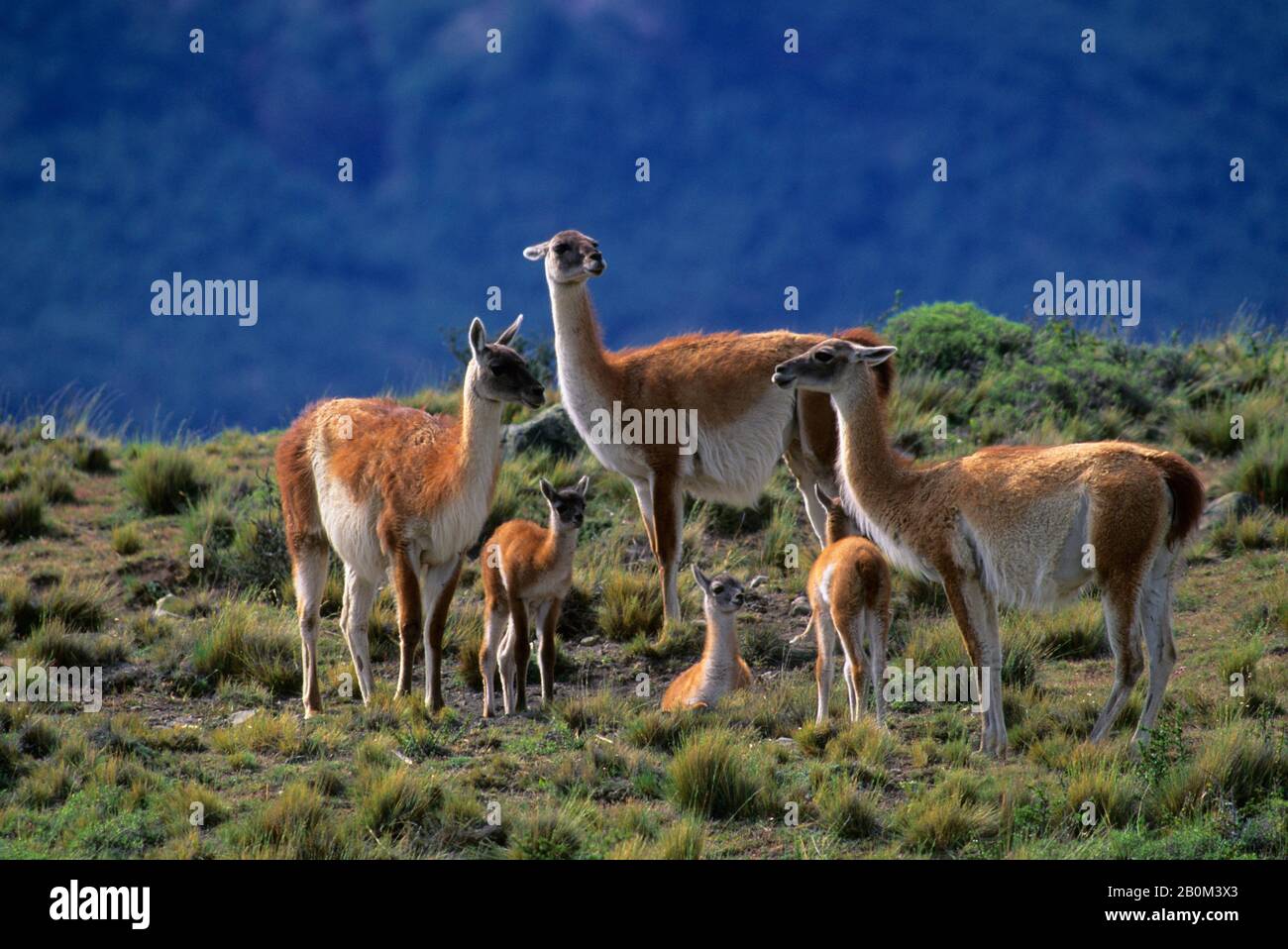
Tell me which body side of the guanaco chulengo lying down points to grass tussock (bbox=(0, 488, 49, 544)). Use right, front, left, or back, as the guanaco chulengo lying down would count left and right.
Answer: back

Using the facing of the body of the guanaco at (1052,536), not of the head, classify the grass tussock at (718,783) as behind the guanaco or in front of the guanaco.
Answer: in front

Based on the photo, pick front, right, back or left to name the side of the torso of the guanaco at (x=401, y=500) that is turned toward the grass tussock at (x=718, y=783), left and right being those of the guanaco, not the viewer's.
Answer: front

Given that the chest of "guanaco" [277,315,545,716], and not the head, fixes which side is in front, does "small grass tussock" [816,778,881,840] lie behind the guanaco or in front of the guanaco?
in front

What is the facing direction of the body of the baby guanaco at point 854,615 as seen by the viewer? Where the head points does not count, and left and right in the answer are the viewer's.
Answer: facing away from the viewer and to the left of the viewer

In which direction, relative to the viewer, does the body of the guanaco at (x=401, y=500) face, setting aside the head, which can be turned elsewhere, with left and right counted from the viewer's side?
facing the viewer and to the right of the viewer

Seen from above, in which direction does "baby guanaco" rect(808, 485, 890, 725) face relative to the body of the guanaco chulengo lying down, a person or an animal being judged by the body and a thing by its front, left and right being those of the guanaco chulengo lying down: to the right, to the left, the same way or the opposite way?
the opposite way

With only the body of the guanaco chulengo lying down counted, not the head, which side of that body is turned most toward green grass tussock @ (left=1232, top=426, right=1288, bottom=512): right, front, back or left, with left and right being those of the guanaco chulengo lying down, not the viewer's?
left

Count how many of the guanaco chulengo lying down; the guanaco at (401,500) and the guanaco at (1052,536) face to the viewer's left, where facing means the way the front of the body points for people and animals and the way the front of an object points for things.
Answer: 1

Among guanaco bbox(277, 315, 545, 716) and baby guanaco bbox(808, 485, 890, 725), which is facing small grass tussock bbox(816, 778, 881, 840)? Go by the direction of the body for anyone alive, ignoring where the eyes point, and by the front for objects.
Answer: the guanaco

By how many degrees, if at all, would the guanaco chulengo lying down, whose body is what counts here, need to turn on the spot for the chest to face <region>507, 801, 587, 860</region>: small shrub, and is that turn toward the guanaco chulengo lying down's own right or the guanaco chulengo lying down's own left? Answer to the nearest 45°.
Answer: approximately 45° to the guanaco chulengo lying down's own right

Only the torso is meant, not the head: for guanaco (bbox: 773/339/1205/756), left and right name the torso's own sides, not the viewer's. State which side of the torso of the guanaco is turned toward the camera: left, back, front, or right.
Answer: left
